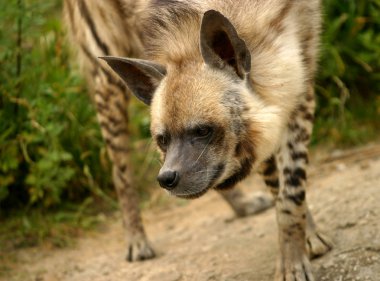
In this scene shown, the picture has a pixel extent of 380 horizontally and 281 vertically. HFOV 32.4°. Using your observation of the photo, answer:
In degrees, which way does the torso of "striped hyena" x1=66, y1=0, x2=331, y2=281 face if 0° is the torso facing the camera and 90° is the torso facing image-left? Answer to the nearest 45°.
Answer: approximately 315°
